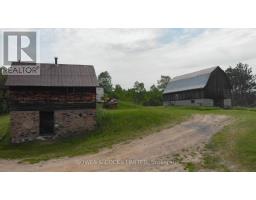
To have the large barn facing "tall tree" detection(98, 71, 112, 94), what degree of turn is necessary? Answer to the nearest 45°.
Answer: approximately 90° to its right

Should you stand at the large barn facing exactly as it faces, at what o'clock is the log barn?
The log barn is roughly at 3 o'clock from the large barn.

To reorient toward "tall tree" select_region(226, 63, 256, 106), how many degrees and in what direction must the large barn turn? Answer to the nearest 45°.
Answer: approximately 45° to its left

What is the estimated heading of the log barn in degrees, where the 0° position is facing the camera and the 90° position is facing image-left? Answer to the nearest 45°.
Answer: approximately 0°

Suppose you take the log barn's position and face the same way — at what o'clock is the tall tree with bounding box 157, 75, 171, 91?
The tall tree is roughly at 7 o'clock from the log barn.

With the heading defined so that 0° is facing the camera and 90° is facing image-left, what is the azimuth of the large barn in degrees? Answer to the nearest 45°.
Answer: approximately 315°

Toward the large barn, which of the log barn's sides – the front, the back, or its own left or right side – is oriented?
left

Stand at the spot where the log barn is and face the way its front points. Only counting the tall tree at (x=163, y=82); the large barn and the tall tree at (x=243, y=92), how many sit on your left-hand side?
3
